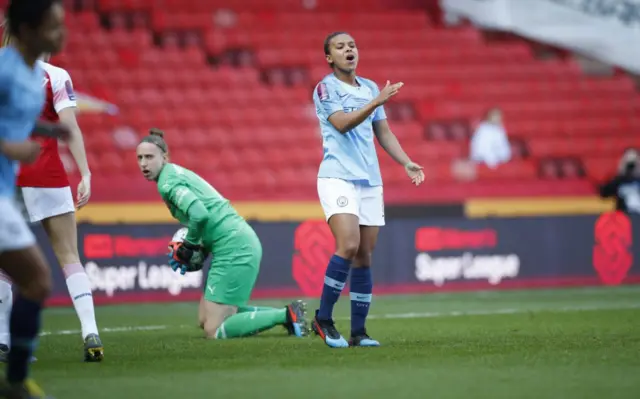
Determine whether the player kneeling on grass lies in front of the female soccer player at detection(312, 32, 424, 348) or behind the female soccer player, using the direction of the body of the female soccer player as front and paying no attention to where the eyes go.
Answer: behind

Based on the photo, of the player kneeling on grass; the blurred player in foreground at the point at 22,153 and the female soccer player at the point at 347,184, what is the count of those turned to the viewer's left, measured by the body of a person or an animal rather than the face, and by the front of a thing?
1

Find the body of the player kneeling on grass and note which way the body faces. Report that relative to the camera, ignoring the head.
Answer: to the viewer's left

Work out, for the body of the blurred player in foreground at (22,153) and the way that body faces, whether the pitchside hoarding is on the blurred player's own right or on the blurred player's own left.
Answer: on the blurred player's own left

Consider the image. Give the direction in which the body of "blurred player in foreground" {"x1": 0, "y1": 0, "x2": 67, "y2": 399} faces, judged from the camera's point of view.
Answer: to the viewer's right

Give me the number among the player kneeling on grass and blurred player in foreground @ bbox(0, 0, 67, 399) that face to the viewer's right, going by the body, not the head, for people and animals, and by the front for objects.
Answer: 1

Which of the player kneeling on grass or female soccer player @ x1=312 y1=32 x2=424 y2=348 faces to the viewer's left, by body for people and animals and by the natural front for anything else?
the player kneeling on grass

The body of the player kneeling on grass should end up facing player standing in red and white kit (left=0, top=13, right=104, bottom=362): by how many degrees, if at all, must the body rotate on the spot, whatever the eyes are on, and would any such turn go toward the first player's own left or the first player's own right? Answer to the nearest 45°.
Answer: approximately 45° to the first player's own left

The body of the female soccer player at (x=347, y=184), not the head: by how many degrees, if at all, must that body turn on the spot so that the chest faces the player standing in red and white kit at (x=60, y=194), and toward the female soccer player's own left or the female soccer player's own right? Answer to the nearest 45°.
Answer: approximately 135° to the female soccer player's own right

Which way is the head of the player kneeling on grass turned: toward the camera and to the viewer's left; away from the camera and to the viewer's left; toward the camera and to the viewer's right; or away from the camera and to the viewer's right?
toward the camera and to the viewer's left

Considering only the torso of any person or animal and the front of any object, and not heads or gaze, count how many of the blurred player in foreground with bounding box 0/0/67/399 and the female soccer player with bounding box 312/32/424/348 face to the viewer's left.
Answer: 0

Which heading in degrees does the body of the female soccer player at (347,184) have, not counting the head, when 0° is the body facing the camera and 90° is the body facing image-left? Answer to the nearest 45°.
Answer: approximately 315°
